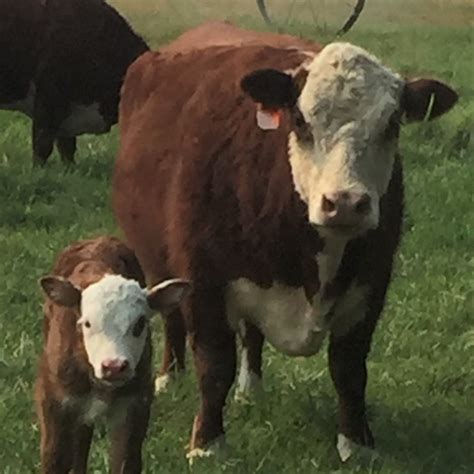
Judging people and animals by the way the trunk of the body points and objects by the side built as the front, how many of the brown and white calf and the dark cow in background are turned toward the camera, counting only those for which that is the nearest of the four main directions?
1

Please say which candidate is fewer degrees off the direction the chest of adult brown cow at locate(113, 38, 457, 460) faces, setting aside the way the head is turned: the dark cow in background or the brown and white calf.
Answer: the brown and white calf

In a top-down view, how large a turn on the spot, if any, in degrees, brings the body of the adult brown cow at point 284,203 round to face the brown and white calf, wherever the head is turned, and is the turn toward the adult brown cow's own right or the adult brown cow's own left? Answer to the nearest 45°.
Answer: approximately 90° to the adult brown cow's own right

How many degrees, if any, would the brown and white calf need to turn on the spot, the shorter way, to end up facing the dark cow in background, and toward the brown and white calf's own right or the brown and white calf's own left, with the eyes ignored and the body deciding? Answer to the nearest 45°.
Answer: approximately 180°

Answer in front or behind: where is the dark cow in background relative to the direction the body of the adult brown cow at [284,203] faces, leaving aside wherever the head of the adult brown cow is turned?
behind

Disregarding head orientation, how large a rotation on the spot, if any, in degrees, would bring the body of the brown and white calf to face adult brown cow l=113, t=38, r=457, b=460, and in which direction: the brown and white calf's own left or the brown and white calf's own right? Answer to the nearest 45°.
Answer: approximately 135° to the brown and white calf's own left
